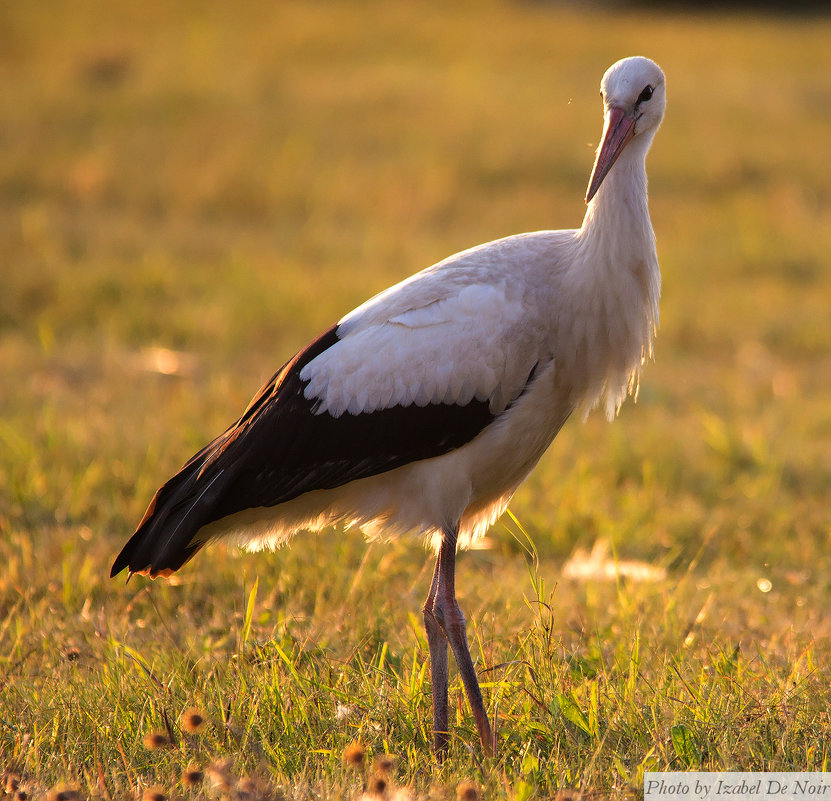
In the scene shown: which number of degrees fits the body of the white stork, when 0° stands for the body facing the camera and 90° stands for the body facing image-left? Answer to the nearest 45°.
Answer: approximately 270°
